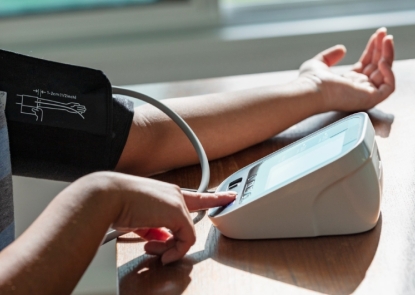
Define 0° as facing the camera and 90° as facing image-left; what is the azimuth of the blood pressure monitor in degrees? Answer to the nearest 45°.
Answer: approximately 90°
